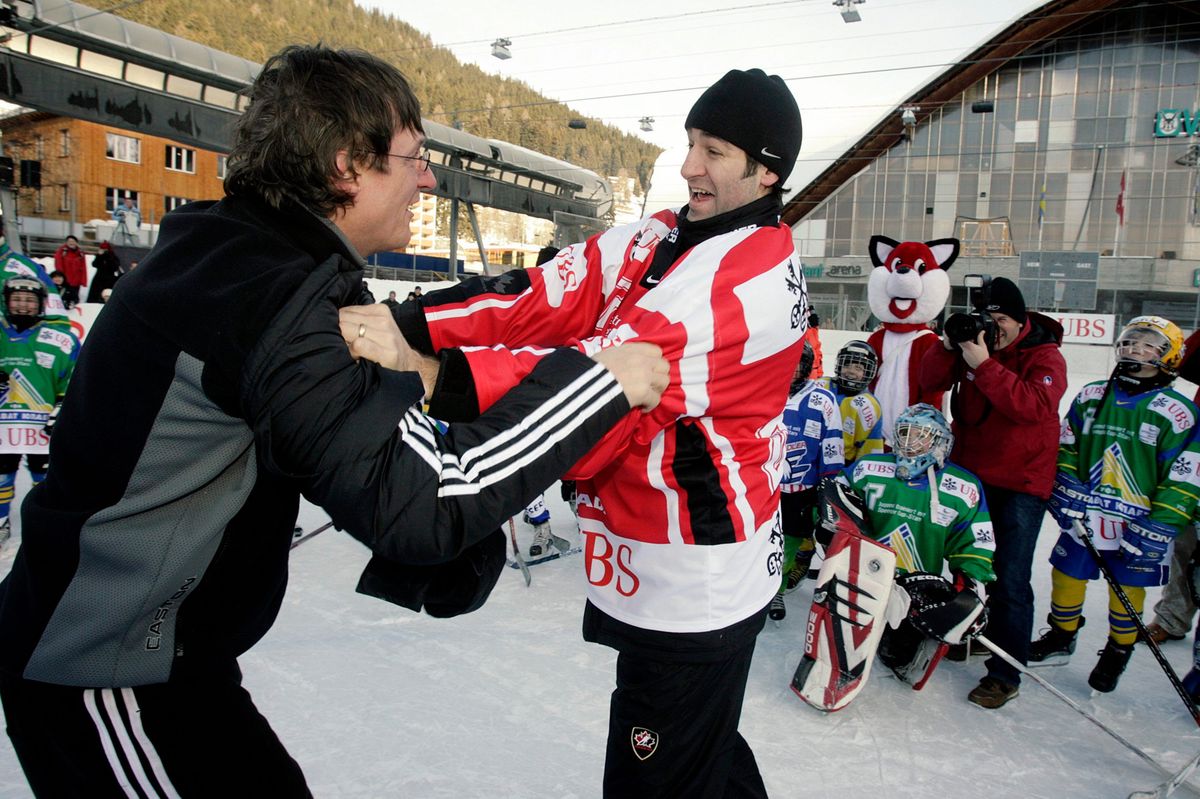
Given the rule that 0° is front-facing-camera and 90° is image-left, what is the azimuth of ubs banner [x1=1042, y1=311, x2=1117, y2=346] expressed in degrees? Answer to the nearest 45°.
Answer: approximately 0°

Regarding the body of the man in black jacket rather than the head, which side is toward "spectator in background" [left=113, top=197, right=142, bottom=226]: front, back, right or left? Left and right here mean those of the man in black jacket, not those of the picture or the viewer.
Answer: left

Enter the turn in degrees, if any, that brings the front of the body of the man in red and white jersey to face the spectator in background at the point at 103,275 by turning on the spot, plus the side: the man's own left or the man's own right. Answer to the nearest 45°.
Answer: approximately 45° to the man's own right

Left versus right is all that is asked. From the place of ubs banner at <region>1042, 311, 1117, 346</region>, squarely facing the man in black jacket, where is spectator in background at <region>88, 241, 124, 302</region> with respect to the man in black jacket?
right

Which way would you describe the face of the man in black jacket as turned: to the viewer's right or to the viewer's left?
to the viewer's right

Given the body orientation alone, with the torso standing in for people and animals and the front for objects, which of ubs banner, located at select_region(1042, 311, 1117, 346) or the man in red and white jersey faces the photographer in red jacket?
the ubs banner

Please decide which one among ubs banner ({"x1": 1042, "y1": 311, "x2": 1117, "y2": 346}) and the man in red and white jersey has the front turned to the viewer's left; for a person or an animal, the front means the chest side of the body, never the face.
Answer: the man in red and white jersey

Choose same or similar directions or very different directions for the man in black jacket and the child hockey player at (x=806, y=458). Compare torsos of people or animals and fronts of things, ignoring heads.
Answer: very different directions

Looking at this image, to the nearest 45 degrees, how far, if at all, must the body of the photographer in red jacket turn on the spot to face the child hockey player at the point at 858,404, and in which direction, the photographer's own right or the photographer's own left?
approximately 90° to the photographer's own right

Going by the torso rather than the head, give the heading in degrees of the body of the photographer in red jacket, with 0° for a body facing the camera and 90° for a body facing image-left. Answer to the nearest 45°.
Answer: approximately 45°

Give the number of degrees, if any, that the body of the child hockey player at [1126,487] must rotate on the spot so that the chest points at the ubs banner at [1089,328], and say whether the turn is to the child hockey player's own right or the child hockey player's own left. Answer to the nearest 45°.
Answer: approximately 135° to the child hockey player's own right

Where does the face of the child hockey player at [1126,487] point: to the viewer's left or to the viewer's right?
to the viewer's left

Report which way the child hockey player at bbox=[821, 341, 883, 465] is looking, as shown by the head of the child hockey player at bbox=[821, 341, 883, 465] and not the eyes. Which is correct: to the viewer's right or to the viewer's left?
to the viewer's left

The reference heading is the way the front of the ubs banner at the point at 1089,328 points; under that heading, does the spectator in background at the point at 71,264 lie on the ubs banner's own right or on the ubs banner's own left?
on the ubs banner's own right
